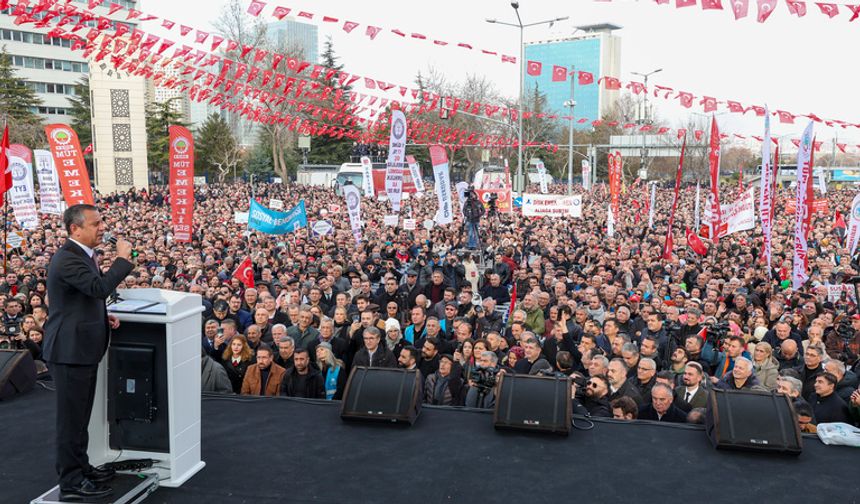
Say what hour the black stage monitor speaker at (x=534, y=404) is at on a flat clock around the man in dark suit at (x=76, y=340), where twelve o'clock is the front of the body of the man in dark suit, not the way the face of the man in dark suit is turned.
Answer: The black stage monitor speaker is roughly at 12 o'clock from the man in dark suit.

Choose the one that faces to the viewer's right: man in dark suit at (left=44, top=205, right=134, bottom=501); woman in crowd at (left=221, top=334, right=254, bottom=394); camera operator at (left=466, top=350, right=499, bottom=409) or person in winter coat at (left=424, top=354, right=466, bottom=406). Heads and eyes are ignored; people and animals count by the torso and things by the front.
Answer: the man in dark suit

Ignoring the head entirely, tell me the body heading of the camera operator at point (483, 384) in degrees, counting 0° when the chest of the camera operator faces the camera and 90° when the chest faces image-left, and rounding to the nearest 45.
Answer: approximately 45°

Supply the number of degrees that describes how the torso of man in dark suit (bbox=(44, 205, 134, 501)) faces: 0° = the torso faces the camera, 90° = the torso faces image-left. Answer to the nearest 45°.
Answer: approximately 270°

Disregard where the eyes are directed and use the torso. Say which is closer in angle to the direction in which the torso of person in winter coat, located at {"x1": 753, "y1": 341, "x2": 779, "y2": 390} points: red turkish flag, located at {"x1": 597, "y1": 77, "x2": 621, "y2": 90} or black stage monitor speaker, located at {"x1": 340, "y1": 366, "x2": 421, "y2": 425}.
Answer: the black stage monitor speaker

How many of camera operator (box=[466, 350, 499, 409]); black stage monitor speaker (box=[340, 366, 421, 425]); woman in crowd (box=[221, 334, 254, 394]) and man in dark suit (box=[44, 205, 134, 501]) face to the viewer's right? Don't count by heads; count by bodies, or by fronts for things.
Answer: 1

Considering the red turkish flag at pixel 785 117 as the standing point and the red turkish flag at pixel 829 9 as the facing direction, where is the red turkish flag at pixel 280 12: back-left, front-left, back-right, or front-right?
front-right

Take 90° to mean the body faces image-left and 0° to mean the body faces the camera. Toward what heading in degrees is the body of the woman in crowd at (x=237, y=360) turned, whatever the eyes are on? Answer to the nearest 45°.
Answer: approximately 0°

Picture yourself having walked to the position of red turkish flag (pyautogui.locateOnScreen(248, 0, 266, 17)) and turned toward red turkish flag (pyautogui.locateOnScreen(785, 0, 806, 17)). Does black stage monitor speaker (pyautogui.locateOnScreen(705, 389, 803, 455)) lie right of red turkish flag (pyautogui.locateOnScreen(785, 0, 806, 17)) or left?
right

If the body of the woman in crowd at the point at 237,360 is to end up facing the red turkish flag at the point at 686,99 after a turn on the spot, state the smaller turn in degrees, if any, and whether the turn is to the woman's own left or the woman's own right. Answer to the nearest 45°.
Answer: approximately 135° to the woman's own left
